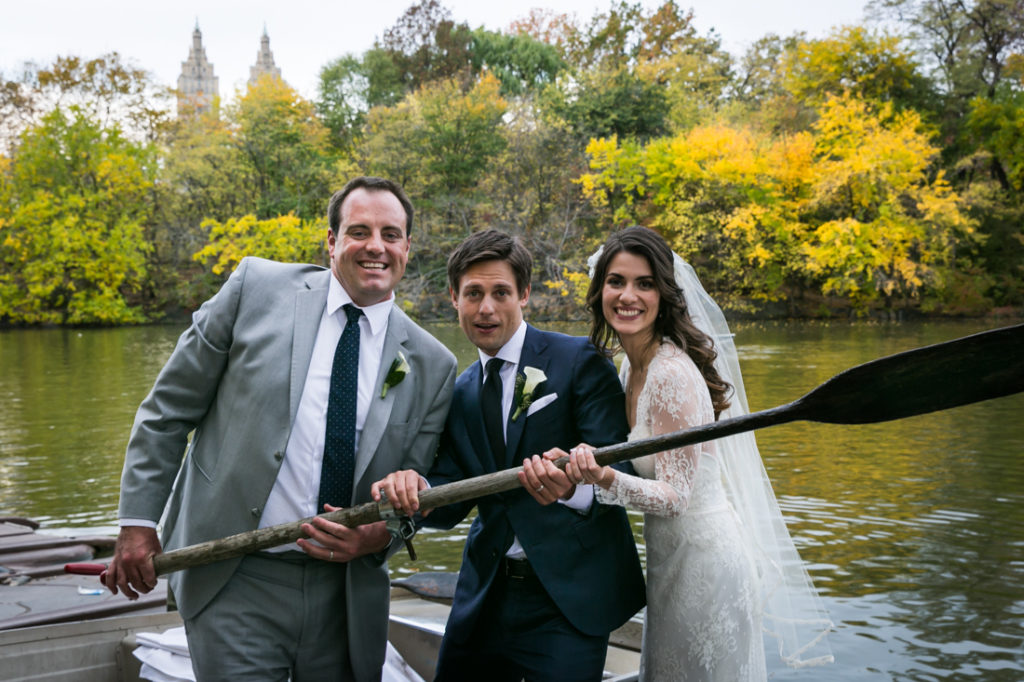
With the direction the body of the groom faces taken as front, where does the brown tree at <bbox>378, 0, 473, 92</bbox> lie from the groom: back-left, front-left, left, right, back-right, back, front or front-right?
back-right

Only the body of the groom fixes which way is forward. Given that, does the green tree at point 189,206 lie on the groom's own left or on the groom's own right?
on the groom's own right

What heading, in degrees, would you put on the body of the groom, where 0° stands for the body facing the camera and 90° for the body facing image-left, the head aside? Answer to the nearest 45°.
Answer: approximately 45°

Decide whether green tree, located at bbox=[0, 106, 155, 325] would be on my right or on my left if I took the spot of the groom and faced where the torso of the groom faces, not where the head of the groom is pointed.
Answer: on my right

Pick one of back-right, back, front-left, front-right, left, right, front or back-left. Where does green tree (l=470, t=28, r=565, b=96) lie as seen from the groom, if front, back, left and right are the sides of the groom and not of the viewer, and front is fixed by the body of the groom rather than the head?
back-right

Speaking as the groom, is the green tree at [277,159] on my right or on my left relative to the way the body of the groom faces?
on my right

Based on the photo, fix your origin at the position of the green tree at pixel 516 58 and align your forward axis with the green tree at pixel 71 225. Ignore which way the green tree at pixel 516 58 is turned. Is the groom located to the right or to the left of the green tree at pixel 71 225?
left
